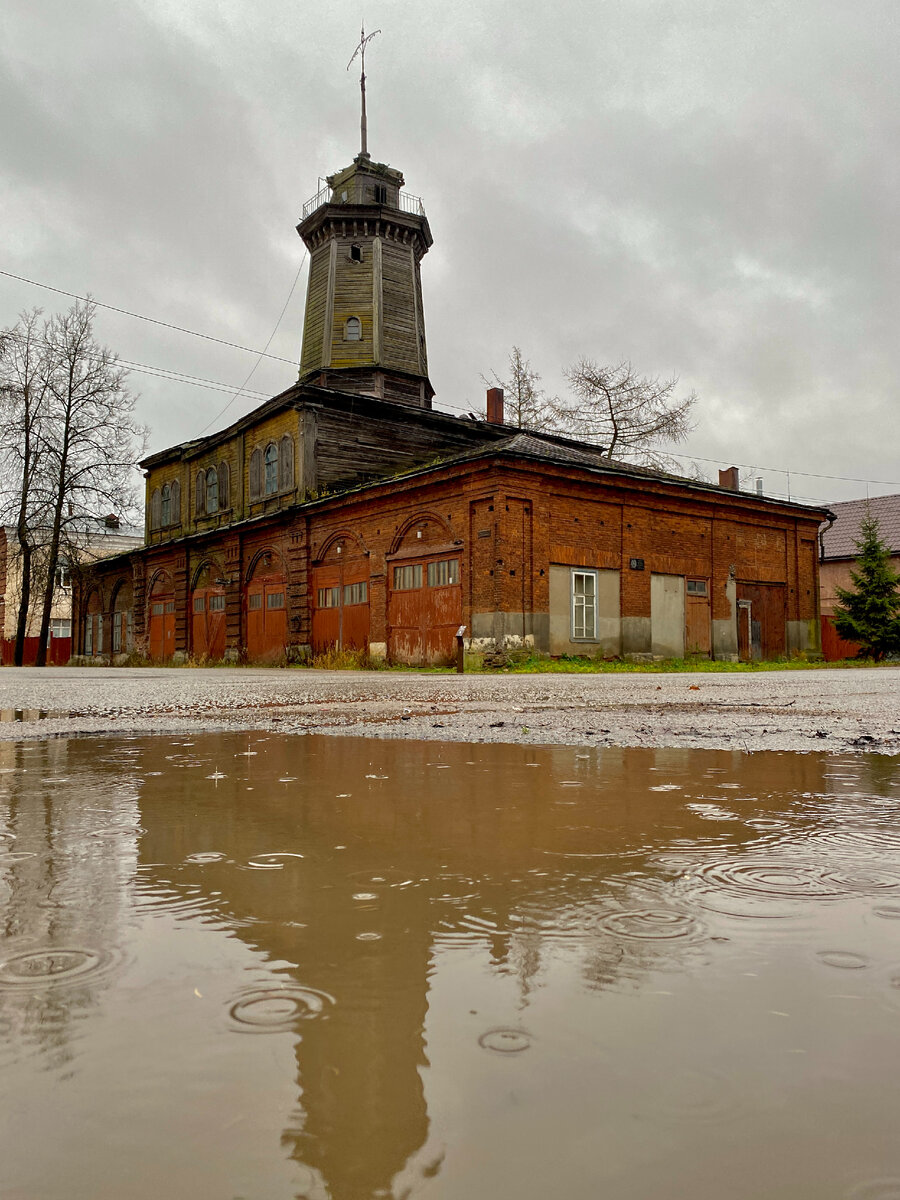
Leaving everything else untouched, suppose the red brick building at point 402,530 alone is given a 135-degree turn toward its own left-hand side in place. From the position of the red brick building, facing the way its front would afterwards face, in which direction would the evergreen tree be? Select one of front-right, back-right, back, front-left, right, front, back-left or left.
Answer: front

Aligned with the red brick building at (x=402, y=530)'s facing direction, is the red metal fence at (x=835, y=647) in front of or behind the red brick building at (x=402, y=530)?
behind

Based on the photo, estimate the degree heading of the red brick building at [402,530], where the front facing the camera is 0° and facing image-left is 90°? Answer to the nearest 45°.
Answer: approximately 45°

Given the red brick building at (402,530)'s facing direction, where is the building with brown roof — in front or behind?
behind
